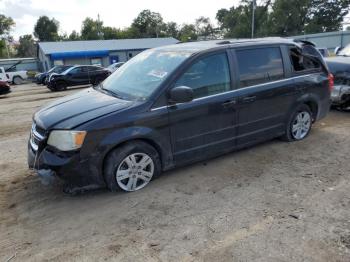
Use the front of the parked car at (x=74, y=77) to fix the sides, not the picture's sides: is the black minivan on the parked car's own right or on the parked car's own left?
on the parked car's own left

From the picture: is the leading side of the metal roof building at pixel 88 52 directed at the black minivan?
yes

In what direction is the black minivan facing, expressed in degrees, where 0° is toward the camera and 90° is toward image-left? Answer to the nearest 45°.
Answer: approximately 45°

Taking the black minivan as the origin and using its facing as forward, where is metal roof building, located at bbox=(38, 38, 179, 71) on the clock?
The metal roof building is roughly at 4 o'clock from the black minivan.

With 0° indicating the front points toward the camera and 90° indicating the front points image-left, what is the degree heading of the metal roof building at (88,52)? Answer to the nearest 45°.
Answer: approximately 0°

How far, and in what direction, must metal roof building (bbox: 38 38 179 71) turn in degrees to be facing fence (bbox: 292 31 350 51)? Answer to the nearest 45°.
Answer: approximately 90° to its left

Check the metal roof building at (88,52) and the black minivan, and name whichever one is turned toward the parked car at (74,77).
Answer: the metal roof building

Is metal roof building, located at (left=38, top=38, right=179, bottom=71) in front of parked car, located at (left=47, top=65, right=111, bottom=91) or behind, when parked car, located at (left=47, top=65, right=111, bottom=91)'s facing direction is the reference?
behind

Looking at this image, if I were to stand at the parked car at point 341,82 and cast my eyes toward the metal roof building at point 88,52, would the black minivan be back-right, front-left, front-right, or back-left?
back-left
